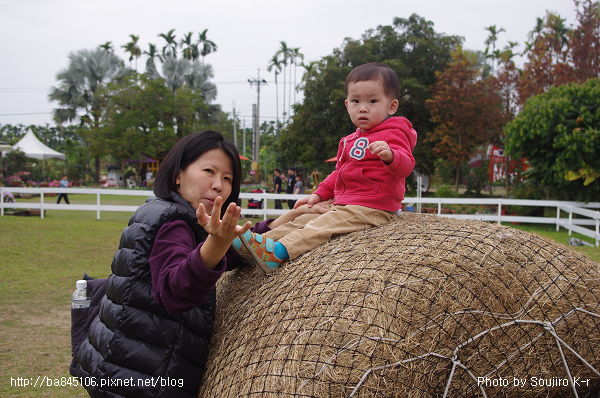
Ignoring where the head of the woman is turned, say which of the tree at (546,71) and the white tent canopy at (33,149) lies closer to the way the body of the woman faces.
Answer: the tree

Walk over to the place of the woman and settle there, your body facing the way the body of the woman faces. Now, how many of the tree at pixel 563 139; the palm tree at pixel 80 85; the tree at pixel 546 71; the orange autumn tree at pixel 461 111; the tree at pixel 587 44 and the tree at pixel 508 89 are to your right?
0

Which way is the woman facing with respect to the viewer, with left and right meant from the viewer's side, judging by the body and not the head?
facing to the right of the viewer

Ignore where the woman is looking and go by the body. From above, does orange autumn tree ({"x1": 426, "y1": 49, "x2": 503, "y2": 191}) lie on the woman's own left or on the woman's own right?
on the woman's own left

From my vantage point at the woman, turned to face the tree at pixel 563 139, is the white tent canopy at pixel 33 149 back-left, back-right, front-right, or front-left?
front-left

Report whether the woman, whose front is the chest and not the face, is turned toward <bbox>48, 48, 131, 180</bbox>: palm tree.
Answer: no

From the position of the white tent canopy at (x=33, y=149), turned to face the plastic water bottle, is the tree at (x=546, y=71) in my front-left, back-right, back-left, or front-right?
front-left

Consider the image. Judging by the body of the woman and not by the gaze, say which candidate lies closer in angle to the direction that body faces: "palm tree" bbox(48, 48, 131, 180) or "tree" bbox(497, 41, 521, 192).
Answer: the tree

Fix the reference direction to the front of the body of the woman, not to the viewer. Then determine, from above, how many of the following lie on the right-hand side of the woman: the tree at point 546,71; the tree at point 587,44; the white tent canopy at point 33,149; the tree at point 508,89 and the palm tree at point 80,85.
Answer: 0

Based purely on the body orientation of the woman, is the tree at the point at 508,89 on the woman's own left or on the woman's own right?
on the woman's own left

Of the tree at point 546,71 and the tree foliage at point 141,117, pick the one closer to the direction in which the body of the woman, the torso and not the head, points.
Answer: the tree

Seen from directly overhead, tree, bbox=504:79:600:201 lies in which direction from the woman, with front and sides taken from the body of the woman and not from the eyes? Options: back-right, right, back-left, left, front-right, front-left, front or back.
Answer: front-left

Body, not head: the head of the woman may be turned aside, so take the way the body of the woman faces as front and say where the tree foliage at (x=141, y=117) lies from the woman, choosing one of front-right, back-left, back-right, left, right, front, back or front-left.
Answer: left
